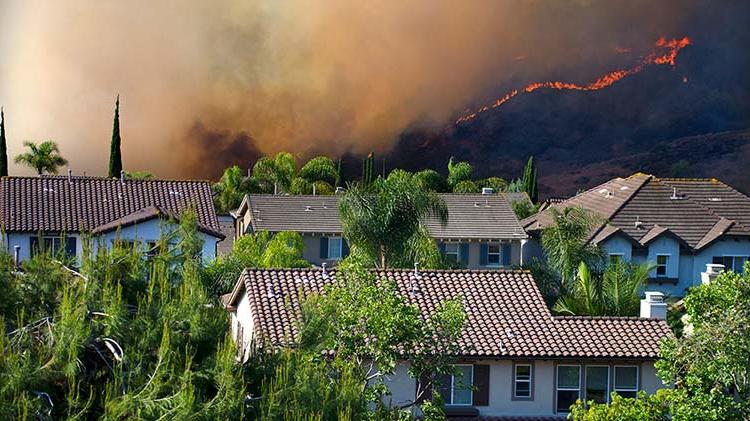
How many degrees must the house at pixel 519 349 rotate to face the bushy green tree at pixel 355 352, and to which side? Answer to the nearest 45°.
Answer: approximately 45° to its right

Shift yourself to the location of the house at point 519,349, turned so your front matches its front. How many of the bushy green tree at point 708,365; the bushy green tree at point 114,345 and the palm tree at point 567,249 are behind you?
1

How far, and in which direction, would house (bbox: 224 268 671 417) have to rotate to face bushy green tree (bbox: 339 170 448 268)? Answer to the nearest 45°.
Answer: approximately 180°

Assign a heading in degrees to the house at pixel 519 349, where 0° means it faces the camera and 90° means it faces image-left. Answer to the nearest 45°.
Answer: approximately 0°

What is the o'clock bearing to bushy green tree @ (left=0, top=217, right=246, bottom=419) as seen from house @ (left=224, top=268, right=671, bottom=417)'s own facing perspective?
The bushy green tree is roughly at 1 o'clock from the house.

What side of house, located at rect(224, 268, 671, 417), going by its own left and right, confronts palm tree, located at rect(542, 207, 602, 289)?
back

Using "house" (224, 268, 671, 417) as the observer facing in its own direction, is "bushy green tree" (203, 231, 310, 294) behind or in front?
behind

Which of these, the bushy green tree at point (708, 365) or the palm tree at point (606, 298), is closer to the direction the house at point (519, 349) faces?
the bushy green tree

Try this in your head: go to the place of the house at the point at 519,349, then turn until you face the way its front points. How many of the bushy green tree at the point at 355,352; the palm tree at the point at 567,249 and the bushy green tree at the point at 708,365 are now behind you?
1

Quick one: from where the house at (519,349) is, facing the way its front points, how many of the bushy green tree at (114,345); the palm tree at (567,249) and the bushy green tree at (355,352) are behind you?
1
